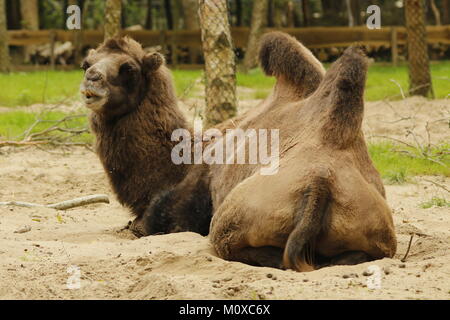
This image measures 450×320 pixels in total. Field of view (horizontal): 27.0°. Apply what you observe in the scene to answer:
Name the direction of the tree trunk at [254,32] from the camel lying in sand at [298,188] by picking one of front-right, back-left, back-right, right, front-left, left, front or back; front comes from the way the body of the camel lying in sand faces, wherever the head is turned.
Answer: front-right

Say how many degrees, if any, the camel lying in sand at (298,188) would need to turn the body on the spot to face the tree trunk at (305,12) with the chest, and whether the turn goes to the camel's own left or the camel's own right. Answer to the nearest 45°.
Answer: approximately 45° to the camel's own right

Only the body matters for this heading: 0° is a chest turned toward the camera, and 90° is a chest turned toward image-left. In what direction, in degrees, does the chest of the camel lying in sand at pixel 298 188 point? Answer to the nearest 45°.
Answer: approximately 135°

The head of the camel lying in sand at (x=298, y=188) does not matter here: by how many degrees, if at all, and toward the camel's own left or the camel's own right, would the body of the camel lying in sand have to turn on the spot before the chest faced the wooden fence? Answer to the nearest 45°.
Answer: approximately 45° to the camel's own right

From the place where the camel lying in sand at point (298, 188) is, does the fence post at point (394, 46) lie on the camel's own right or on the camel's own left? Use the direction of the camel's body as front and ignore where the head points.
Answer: on the camel's own right

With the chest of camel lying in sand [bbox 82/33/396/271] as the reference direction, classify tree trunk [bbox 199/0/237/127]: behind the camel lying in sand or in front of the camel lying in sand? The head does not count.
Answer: in front

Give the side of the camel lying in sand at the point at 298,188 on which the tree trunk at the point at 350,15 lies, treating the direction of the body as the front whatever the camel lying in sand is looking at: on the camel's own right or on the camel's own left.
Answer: on the camel's own right
